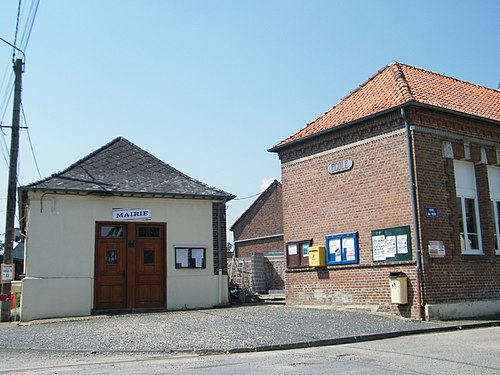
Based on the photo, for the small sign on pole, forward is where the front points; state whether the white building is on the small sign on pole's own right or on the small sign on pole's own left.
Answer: on the small sign on pole's own left

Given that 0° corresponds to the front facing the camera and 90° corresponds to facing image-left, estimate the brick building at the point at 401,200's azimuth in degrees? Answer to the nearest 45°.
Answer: approximately 45°

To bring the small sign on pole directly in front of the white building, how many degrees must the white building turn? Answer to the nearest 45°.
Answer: approximately 90° to its right

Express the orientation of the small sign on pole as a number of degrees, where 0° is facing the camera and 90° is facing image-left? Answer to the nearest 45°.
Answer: approximately 0°

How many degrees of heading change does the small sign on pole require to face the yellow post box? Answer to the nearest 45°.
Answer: approximately 90° to its left

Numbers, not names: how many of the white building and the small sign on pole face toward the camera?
2

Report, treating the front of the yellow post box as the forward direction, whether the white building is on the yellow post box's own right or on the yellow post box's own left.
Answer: on the yellow post box's own right
